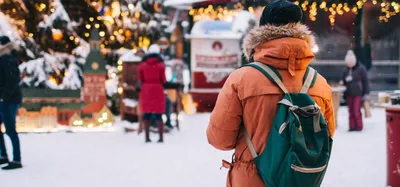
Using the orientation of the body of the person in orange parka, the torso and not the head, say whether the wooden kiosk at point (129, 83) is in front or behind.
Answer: in front

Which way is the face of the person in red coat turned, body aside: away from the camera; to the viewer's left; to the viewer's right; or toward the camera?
away from the camera

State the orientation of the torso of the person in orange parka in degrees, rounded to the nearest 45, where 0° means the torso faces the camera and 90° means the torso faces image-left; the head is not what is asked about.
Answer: approximately 135°

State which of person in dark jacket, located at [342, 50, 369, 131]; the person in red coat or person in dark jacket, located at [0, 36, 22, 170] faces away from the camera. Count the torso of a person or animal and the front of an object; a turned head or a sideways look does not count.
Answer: the person in red coat

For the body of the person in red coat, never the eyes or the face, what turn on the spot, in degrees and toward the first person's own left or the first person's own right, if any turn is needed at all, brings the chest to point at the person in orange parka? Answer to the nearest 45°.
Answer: approximately 180°

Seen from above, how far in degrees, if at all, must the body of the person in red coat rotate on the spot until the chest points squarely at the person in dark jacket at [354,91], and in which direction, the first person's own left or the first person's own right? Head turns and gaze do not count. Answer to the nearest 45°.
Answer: approximately 90° to the first person's own right

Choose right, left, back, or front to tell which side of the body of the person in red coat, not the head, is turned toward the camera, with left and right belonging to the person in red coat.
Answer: back

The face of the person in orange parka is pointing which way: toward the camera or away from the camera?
away from the camera
